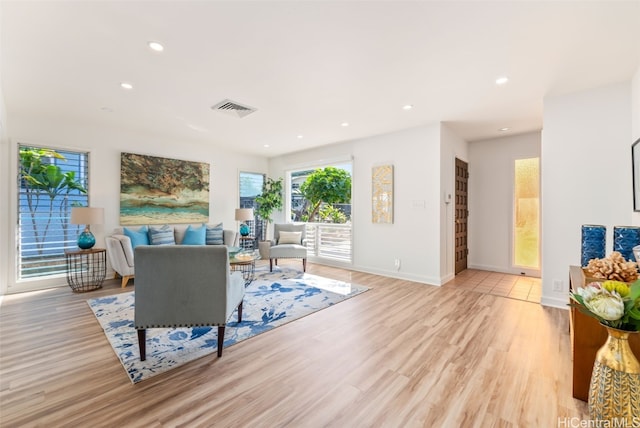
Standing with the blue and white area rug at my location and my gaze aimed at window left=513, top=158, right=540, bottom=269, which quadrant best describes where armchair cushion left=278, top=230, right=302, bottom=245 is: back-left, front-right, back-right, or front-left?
front-left

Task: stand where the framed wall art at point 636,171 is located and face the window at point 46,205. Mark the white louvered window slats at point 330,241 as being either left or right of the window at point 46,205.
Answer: right

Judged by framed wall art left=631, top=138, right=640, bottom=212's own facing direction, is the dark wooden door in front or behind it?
in front

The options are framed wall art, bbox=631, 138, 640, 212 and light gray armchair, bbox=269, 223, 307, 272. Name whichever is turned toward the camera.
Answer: the light gray armchair

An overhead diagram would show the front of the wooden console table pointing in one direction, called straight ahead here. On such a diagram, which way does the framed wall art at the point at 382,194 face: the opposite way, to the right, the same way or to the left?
to the left

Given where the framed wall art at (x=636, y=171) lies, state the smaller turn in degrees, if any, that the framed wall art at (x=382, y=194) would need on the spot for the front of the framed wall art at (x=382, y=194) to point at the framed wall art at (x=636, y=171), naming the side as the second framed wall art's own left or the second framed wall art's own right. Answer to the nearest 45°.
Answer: approximately 90° to the second framed wall art's own left

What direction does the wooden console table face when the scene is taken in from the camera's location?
facing to the left of the viewer

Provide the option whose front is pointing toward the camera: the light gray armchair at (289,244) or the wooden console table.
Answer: the light gray armchair

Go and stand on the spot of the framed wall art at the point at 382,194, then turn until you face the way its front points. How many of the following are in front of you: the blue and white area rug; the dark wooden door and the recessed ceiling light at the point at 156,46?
2

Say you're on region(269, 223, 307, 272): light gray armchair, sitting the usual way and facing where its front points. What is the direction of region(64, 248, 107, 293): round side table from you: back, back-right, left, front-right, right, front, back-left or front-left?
right

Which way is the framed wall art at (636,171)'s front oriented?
to the viewer's left

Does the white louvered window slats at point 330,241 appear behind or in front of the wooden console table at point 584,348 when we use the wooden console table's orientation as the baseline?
in front

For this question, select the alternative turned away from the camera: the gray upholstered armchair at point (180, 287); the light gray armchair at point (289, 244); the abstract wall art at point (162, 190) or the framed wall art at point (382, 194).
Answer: the gray upholstered armchair

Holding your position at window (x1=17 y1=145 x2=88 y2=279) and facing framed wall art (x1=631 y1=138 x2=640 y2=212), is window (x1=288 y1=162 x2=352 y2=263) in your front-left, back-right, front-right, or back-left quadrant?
front-left
